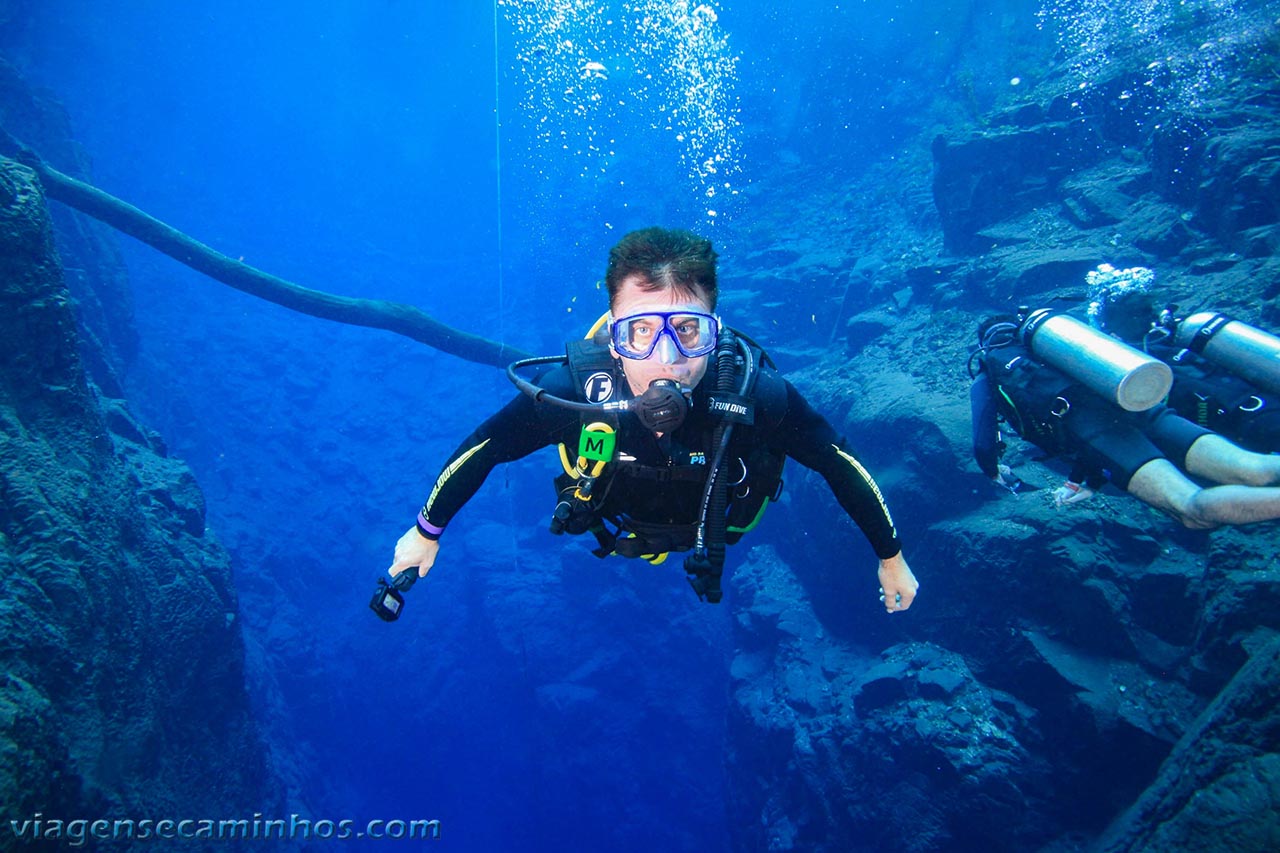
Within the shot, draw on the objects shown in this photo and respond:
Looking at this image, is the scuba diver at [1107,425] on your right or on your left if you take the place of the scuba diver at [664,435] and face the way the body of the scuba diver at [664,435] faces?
on your left

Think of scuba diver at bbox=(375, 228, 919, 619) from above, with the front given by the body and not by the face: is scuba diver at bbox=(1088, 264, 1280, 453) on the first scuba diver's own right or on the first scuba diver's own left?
on the first scuba diver's own left

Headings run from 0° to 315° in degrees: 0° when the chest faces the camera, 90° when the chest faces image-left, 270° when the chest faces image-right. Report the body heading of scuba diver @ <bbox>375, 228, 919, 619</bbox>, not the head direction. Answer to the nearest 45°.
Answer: approximately 0°
